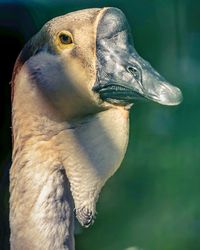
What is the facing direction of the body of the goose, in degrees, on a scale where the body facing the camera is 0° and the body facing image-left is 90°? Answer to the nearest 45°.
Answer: approximately 270°
